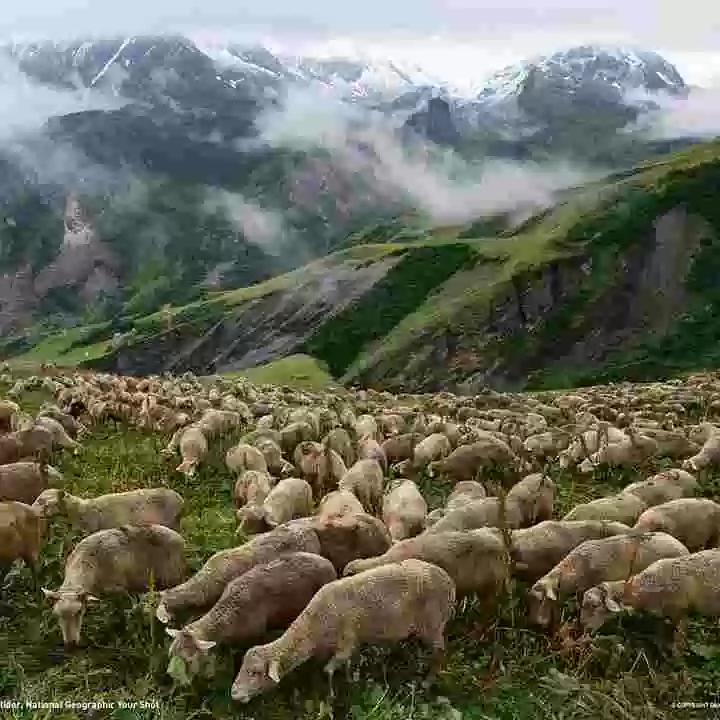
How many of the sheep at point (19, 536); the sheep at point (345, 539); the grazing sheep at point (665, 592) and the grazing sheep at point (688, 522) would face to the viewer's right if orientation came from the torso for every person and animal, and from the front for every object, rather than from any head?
0

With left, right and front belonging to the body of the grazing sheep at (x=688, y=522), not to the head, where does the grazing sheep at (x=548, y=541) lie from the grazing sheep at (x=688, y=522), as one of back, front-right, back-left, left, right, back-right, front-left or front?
front-left

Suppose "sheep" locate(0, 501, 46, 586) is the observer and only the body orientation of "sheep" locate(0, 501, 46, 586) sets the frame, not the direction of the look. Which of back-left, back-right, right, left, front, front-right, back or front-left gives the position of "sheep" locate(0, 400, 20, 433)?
right

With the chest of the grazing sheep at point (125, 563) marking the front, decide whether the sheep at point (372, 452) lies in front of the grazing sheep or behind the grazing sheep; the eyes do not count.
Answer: behind

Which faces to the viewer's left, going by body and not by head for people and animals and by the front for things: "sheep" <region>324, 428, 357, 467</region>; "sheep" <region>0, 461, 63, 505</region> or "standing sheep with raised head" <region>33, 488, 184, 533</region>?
the standing sheep with raised head

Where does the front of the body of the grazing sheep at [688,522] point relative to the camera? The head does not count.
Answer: to the viewer's left

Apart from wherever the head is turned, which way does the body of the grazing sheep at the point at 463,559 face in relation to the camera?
to the viewer's left

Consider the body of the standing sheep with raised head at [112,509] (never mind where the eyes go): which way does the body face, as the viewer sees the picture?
to the viewer's left

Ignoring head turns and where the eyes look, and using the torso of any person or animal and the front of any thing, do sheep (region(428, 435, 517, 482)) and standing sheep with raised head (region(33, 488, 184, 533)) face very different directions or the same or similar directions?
same or similar directions

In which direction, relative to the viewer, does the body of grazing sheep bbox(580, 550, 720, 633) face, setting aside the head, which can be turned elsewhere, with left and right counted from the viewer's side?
facing to the left of the viewer

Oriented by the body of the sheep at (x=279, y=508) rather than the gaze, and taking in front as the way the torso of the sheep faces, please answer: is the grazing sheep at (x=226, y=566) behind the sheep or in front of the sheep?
in front

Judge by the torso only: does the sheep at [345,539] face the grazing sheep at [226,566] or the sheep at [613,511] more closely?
the grazing sheep

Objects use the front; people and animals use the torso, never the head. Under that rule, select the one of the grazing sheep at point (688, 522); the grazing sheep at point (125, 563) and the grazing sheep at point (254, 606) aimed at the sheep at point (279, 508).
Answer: the grazing sheep at point (688, 522)
